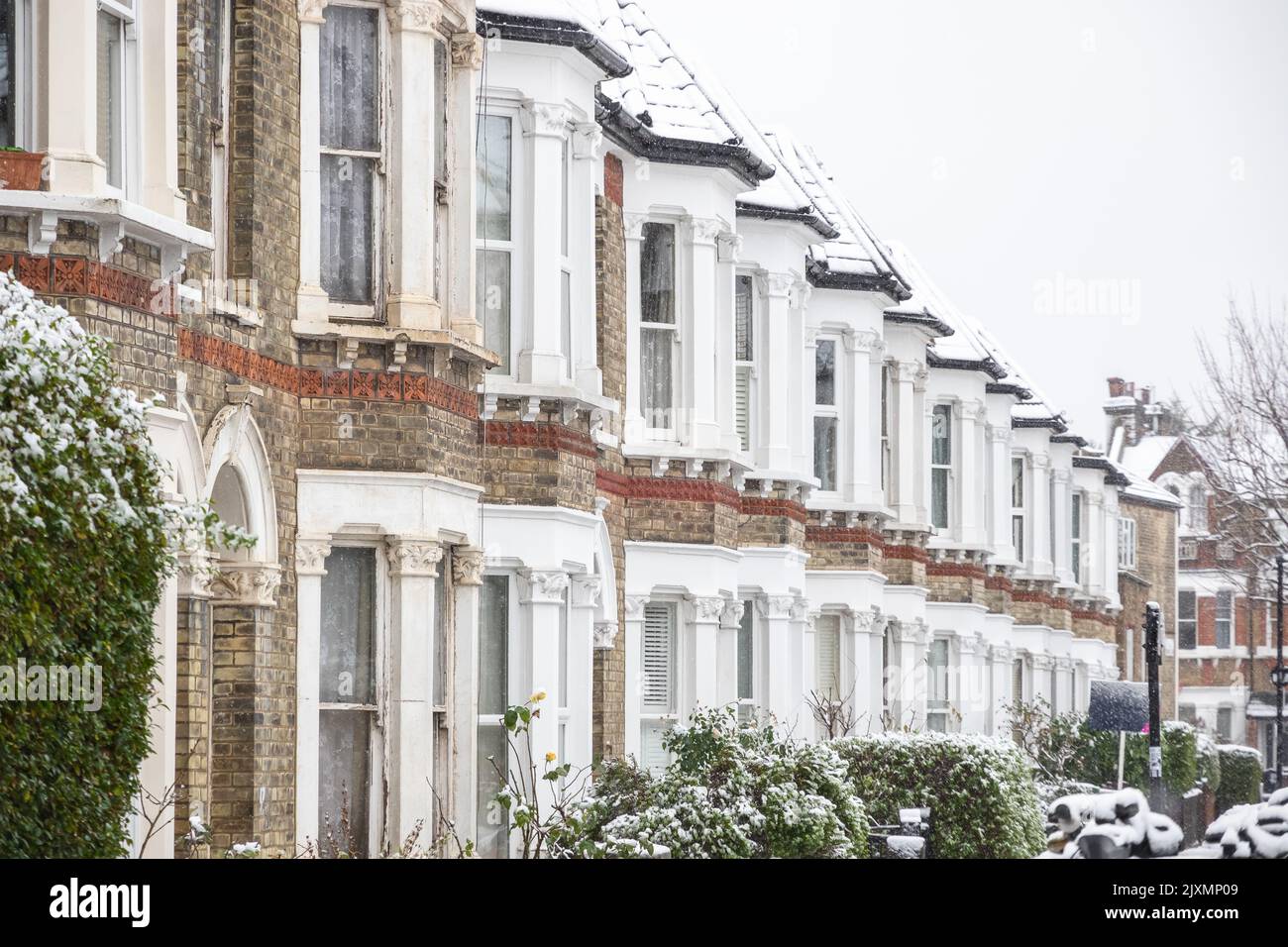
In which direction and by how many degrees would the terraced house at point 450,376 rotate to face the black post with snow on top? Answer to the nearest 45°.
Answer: approximately 90° to its left

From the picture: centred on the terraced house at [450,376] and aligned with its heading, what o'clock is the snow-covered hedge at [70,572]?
The snow-covered hedge is roughly at 2 o'clock from the terraced house.

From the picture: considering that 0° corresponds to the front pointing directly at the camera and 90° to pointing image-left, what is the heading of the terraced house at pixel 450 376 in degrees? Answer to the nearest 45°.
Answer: approximately 315°

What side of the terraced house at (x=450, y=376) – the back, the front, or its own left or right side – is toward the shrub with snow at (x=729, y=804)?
left
